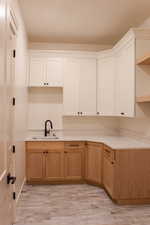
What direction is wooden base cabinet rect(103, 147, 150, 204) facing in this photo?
to the viewer's left

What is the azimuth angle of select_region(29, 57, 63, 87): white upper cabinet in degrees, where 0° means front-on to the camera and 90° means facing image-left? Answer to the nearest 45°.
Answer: approximately 0°

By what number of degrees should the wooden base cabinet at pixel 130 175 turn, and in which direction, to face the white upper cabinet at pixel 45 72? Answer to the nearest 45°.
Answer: approximately 45° to its right

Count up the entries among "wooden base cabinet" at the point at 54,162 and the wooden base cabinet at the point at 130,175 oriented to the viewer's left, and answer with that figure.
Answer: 1

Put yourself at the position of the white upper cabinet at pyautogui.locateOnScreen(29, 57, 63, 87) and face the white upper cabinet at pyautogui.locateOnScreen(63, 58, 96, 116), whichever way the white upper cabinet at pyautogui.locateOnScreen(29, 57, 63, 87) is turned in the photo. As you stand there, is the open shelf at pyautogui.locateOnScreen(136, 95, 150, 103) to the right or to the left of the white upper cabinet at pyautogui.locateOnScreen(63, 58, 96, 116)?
right

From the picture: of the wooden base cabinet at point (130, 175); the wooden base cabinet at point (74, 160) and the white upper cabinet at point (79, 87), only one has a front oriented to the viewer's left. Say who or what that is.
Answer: the wooden base cabinet at point (130, 175)
